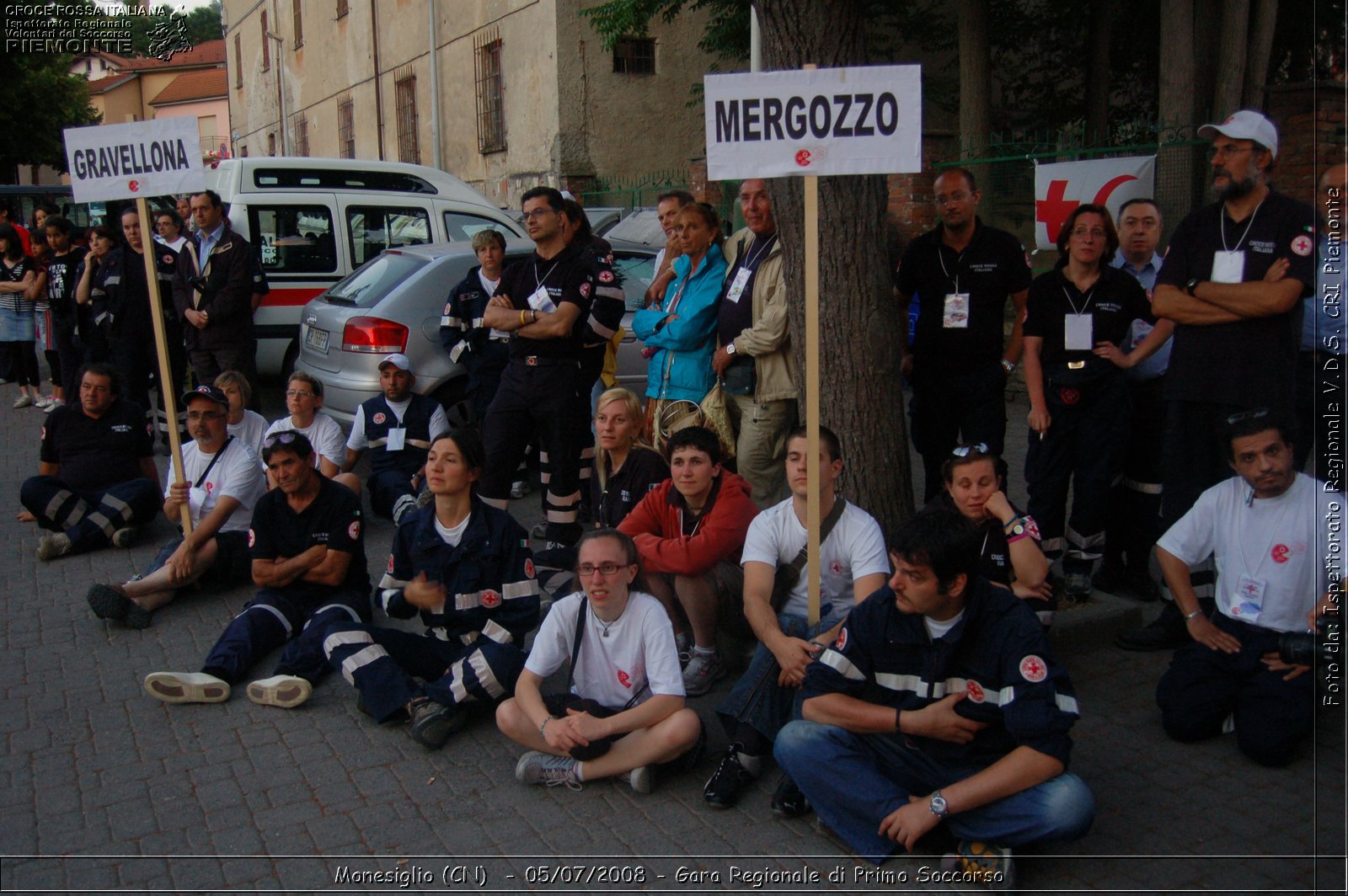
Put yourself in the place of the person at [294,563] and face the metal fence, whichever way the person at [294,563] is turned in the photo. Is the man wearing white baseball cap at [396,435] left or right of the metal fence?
left

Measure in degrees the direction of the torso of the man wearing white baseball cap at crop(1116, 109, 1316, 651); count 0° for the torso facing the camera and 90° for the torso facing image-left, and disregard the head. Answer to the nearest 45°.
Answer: approximately 45°

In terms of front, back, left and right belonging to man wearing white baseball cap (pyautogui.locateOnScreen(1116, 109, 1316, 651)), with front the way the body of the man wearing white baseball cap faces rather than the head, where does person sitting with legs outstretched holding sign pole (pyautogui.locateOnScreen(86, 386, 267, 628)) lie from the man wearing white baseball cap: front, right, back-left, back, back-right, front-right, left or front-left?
front-right

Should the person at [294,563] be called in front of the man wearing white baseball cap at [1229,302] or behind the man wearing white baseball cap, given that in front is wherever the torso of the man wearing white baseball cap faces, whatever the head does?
in front

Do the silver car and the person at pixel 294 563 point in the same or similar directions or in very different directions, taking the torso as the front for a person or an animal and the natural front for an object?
very different directions

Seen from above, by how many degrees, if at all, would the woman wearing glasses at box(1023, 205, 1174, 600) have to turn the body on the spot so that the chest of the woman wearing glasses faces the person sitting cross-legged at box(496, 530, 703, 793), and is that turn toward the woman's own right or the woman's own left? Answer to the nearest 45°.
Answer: approximately 45° to the woman's own right

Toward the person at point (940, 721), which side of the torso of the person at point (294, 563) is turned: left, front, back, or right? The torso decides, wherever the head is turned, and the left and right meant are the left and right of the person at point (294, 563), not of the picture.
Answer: left

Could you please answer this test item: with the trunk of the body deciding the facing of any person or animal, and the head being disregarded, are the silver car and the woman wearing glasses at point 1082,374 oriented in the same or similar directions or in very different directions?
very different directions

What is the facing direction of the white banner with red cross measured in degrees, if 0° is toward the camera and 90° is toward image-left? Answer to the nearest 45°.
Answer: approximately 0°

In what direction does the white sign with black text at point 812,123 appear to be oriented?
toward the camera

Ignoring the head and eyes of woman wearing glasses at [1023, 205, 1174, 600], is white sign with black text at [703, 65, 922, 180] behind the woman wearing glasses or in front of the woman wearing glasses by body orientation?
in front
